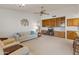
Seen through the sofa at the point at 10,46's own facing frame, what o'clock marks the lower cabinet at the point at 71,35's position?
The lower cabinet is roughly at 11 o'clock from the sofa.

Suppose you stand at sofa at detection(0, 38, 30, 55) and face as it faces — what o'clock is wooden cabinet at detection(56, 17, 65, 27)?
The wooden cabinet is roughly at 11 o'clock from the sofa.

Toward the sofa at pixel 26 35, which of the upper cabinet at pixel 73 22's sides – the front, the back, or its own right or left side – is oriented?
right

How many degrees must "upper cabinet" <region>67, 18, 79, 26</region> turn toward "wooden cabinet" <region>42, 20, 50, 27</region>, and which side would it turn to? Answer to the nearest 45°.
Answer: approximately 90° to its right

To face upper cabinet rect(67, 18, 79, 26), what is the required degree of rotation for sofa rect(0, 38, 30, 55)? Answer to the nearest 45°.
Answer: approximately 45° to its left

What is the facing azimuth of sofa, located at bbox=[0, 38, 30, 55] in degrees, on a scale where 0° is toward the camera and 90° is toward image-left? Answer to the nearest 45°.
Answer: approximately 315°

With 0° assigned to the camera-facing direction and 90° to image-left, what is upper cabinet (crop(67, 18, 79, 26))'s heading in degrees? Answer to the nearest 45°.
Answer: approximately 0°
